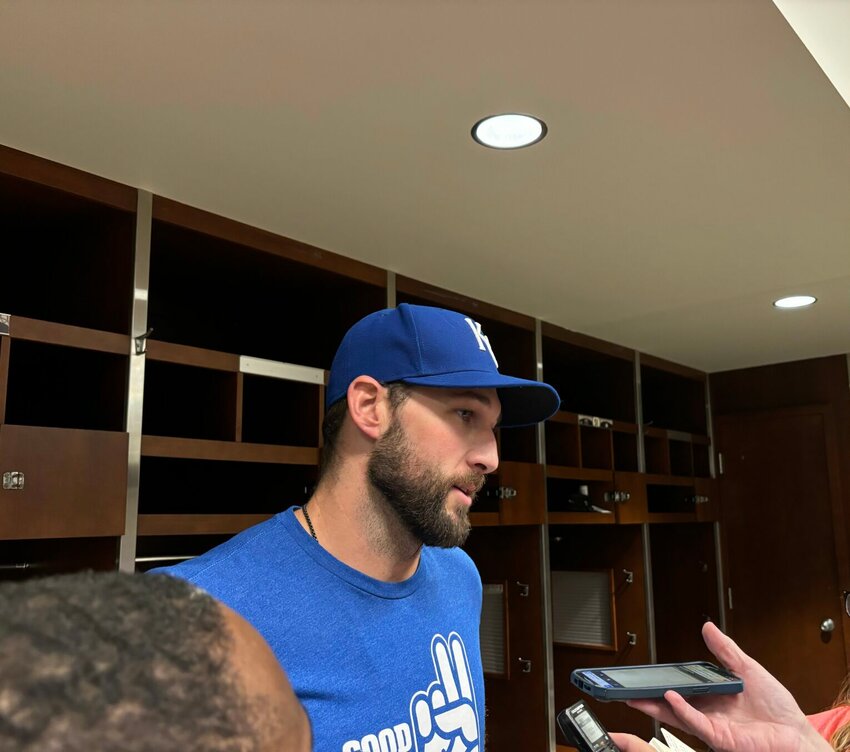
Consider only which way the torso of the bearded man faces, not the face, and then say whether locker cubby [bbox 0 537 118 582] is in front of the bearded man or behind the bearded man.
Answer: behind

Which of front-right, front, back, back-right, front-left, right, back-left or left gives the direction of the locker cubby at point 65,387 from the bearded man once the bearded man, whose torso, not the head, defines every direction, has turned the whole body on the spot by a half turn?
front

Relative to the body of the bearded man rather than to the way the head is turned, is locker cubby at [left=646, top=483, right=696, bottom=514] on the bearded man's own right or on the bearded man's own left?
on the bearded man's own left

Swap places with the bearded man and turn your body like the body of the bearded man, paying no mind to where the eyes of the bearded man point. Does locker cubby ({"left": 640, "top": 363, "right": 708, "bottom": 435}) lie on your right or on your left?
on your left

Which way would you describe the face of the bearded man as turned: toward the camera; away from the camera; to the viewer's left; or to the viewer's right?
to the viewer's right

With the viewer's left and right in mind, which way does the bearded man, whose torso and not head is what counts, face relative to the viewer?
facing the viewer and to the right of the viewer

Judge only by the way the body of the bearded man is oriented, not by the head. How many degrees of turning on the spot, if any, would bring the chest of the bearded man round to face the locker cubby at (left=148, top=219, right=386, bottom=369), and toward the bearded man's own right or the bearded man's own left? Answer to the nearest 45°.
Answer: approximately 135° to the bearded man's own left

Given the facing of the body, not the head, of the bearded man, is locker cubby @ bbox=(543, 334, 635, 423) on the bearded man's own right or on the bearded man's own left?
on the bearded man's own left

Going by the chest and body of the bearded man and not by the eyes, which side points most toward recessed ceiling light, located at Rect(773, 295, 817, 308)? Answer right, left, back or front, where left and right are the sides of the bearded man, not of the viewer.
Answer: left

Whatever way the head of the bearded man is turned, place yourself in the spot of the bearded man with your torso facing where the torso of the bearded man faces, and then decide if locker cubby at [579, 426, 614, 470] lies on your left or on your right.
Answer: on your left
